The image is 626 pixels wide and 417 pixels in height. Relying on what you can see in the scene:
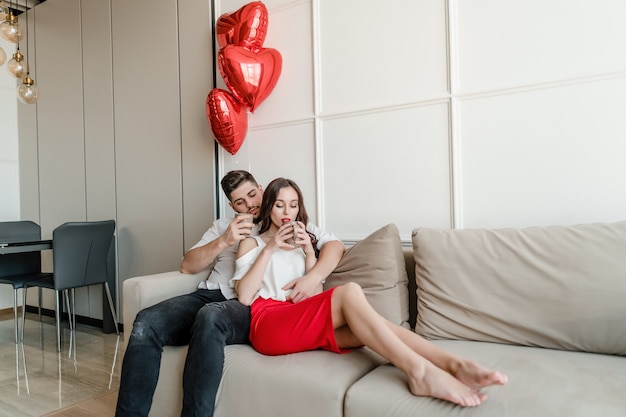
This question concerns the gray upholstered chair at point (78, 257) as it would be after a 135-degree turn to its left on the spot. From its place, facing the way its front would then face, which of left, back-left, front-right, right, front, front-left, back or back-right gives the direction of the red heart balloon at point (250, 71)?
front-left

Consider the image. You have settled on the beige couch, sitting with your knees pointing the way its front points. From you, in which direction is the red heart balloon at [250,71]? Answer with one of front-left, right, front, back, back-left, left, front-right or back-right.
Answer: right

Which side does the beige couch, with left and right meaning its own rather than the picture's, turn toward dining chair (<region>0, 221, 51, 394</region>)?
right

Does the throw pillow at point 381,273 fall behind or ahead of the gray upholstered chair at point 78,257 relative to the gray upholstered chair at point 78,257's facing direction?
behind

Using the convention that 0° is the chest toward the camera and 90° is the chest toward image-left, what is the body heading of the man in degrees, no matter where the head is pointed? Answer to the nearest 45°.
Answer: approximately 45°

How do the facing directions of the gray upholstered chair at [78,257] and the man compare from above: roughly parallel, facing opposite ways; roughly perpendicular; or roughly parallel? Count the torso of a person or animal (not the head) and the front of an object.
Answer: roughly perpendicular

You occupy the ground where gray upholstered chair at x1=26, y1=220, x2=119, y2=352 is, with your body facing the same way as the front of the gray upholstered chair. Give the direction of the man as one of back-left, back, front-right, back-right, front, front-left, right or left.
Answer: back-left

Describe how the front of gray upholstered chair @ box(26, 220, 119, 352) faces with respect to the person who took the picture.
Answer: facing away from the viewer and to the left of the viewer

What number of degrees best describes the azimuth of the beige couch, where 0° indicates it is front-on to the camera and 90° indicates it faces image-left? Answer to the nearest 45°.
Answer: approximately 45°

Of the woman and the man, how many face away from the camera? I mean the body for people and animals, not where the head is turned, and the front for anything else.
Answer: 0

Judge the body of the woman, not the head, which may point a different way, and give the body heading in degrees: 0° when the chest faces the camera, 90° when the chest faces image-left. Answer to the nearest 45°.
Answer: approximately 315°
